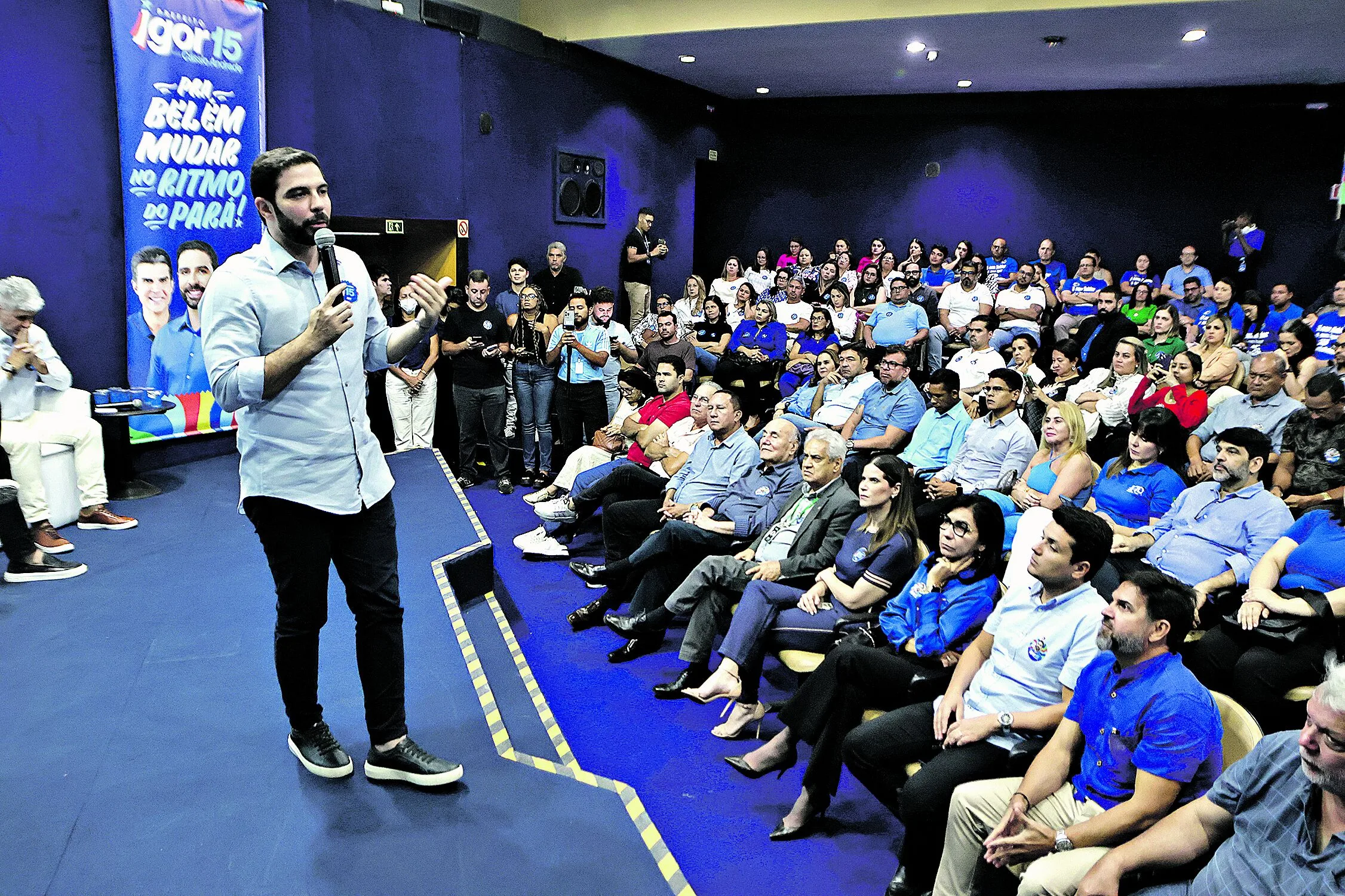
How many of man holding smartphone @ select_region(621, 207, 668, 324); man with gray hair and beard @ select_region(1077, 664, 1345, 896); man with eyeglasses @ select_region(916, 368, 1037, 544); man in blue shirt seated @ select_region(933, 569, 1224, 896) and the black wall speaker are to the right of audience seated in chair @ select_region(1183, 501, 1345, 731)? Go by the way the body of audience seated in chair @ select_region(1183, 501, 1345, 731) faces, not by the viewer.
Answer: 3

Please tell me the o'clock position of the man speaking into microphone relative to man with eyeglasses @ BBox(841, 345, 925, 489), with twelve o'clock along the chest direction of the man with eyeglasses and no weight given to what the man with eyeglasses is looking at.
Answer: The man speaking into microphone is roughly at 11 o'clock from the man with eyeglasses.

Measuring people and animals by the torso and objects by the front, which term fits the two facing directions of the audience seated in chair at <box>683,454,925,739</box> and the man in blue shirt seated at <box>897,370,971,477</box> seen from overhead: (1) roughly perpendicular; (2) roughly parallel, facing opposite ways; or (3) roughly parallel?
roughly parallel

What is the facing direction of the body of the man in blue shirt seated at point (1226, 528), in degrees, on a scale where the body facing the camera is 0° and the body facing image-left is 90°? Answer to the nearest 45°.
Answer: approximately 45°

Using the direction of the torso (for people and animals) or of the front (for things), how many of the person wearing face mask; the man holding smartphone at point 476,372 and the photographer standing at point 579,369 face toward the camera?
3

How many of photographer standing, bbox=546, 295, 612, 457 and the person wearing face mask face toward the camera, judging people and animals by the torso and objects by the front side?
2

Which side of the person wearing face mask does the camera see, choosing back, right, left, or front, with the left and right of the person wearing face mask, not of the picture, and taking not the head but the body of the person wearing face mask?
front

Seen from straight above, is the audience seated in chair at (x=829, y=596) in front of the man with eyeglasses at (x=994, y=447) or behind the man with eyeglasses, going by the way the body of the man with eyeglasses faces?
in front

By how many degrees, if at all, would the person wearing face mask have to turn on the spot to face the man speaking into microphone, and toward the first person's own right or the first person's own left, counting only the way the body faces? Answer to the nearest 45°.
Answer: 0° — they already face them

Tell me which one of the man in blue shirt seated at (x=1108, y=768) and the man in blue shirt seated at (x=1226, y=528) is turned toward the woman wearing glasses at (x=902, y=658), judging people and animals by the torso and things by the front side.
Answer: the man in blue shirt seated at (x=1226, y=528)

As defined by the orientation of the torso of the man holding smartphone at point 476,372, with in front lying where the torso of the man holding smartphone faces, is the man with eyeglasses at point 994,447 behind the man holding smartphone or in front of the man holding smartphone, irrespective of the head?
in front

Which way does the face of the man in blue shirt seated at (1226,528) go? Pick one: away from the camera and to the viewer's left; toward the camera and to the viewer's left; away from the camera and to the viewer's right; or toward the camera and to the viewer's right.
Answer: toward the camera and to the viewer's left

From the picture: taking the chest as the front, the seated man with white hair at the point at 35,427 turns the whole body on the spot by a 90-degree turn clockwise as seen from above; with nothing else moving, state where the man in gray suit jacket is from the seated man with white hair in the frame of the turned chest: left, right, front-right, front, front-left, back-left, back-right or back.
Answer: left

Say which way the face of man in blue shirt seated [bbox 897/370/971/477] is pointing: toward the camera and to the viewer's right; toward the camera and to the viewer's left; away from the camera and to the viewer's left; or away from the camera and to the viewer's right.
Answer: toward the camera and to the viewer's left

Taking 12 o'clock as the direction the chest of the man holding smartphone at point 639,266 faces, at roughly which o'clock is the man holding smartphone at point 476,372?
the man holding smartphone at point 476,372 is roughly at 2 o'clock from the man holding smartphone at point 639,266.

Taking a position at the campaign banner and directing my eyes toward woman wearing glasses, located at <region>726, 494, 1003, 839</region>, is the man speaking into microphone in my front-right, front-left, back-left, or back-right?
front-right

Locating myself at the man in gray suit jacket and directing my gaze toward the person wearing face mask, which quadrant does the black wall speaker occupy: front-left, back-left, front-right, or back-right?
front-right

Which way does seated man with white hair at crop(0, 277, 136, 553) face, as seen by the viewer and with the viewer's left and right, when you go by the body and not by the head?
facing the viewer and to the right of the viewer

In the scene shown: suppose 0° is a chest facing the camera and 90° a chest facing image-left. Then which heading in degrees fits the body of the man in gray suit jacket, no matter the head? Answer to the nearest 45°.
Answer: approximately 45°

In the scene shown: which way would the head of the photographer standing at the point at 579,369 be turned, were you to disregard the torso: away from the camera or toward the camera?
toward the camera
